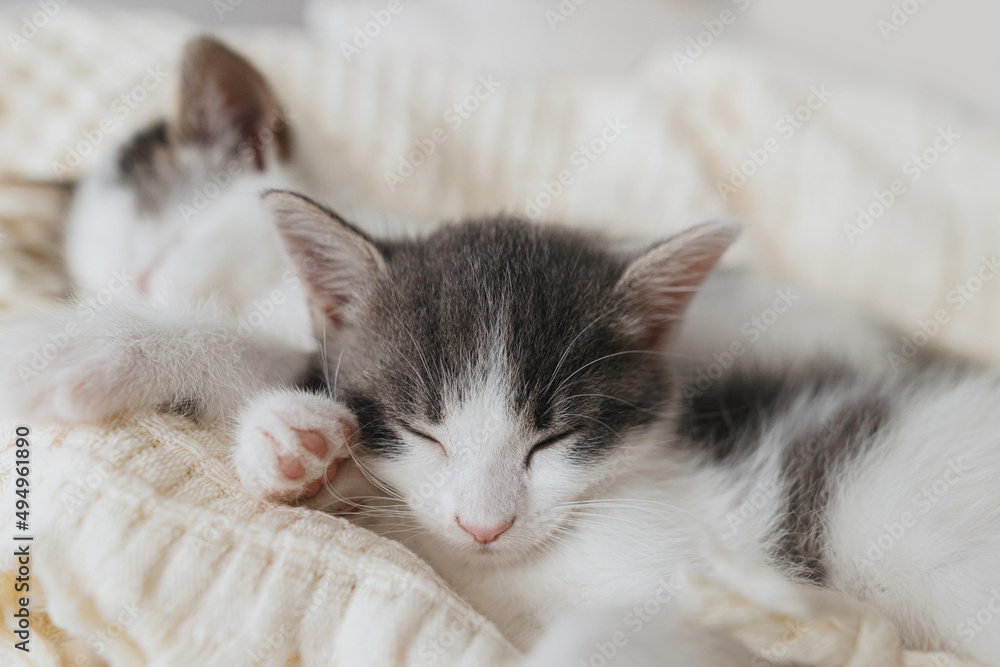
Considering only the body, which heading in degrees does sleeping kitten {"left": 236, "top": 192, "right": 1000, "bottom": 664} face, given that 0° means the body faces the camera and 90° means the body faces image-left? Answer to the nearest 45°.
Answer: approximately 45°
